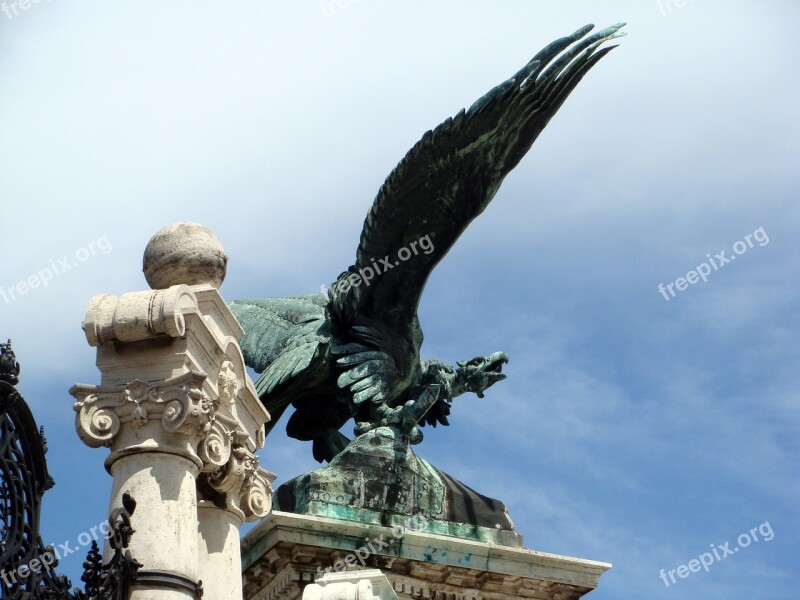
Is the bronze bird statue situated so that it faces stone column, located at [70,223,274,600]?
no

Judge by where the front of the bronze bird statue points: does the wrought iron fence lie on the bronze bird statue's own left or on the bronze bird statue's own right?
on the bronze bird statue's own right

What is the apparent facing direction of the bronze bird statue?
to the viewer's right
